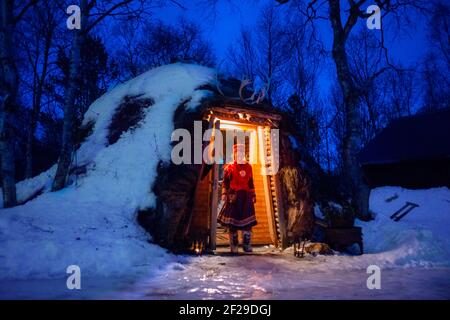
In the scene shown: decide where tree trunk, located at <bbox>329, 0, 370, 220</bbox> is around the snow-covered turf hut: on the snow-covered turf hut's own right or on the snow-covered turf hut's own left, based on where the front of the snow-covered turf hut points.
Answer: on the snow-covered turf hut's own left

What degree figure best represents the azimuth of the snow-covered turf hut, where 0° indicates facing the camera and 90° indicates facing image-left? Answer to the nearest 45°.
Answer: approximately 315°
